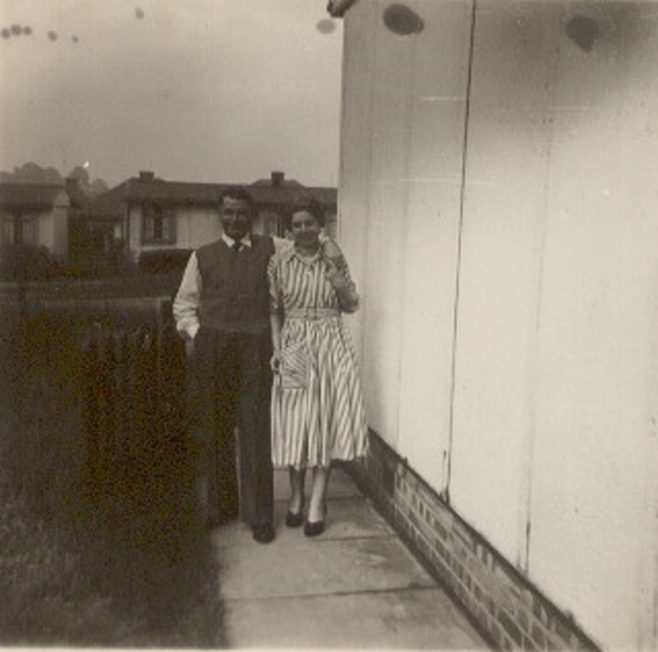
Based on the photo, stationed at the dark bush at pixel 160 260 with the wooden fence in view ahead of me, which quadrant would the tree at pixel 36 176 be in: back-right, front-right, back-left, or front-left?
back-right

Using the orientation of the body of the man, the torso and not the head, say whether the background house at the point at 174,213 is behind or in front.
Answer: behind

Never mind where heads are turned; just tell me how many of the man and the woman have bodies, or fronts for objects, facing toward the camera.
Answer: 2

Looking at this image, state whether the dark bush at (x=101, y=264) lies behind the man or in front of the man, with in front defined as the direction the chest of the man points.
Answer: behind

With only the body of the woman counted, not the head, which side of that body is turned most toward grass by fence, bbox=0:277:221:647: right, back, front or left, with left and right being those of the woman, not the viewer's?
right

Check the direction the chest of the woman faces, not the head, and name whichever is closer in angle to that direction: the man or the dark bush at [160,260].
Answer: the man

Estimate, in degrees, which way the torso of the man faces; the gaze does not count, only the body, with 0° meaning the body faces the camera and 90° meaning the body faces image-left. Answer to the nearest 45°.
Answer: approximately 0°

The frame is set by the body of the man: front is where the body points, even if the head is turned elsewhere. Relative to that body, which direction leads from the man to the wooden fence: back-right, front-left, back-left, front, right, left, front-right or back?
back-right

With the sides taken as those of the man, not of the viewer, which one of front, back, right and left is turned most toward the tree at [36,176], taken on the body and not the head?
back

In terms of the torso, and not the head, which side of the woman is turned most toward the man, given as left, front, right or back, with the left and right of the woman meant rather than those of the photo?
right
